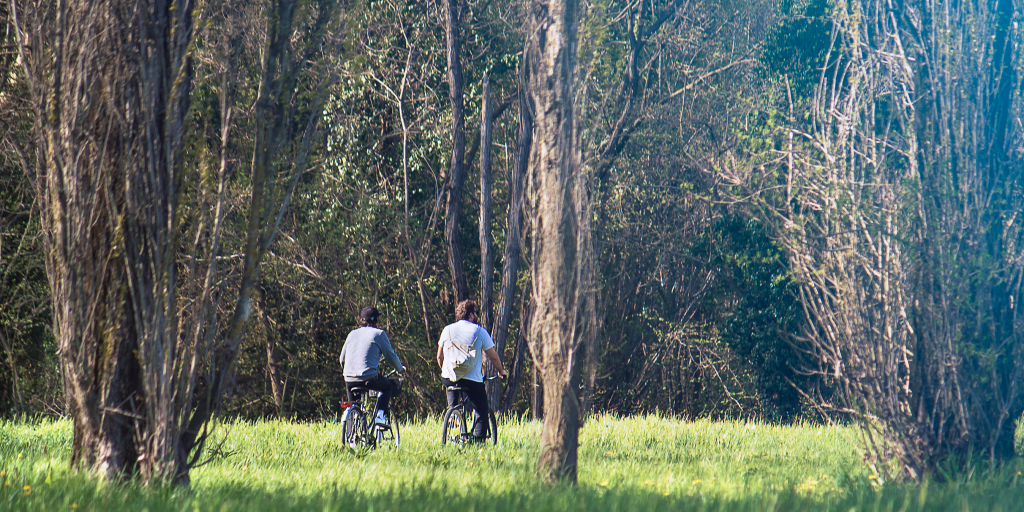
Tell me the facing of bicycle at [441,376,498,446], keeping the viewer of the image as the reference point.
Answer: facing away from the viewer and to the right of the viewer

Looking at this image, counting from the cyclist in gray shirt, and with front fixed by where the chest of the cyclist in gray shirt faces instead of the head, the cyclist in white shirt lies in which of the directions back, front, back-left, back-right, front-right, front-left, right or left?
front-right

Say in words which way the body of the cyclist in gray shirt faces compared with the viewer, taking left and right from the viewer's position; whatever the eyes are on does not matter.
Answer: facing away from the viewer and to the right of the viewer

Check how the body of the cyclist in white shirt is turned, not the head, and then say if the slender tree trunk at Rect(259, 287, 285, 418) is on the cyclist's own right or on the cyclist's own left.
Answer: on the cyclist's own left

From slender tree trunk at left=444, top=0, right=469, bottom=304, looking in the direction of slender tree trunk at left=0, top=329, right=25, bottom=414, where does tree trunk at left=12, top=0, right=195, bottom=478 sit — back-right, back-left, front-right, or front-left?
front-left

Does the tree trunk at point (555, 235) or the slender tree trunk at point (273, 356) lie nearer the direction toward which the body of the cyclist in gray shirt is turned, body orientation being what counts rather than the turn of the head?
the slender tree trunk

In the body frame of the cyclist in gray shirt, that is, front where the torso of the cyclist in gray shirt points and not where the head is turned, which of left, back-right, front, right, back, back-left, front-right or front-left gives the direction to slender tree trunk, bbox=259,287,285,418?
front-left

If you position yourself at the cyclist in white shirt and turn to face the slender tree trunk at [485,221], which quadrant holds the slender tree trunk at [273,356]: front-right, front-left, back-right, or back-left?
front-left

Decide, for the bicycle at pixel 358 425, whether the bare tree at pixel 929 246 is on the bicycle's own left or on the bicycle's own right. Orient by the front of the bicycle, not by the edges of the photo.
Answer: on the bicycle's own right

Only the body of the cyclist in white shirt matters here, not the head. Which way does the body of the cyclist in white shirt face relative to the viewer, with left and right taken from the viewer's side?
facing away from the viewer and to the right of the viewer

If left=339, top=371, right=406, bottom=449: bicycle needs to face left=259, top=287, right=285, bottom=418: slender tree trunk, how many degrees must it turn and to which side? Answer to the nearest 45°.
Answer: approximately 45° to its left

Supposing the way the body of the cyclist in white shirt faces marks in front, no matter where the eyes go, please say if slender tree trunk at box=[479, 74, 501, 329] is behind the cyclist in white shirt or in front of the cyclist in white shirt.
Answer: in front

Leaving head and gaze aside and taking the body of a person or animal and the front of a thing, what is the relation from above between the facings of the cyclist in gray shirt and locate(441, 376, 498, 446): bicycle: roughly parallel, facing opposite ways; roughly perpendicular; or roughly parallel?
roughly parallel
